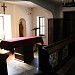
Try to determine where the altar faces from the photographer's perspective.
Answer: facing the viewer and to the right of the viewer

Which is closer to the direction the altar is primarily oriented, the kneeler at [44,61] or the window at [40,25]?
the kneeler

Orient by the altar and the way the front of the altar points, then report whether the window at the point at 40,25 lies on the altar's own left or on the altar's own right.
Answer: on the altar's own left

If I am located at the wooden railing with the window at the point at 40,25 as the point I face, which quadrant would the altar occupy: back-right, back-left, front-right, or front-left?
front-left

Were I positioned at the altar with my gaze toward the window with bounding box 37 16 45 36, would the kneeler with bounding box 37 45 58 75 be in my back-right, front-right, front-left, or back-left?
back-right

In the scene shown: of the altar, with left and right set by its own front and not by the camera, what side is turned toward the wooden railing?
front

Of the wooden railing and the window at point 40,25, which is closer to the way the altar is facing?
the wooden railing

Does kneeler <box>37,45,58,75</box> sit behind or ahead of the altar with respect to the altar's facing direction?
ahead
